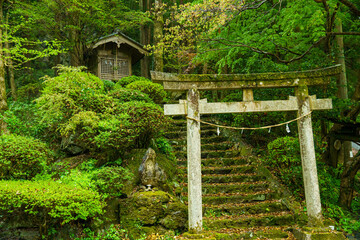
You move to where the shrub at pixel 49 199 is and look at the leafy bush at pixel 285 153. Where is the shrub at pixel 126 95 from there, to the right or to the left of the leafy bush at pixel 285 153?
left

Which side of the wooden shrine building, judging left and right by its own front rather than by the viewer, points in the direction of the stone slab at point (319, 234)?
front

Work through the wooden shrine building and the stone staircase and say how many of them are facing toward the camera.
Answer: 2

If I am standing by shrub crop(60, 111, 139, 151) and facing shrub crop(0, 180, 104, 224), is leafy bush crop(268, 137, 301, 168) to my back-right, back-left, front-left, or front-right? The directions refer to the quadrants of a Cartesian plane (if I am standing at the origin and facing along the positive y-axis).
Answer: back-left

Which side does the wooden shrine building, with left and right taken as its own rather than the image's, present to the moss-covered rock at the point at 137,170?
front

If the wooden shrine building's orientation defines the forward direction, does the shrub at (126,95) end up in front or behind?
in front

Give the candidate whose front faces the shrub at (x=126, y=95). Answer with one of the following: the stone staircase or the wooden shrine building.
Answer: the wooden shrine building

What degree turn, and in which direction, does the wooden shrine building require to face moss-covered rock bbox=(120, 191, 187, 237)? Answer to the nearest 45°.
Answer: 0° — it already faces it

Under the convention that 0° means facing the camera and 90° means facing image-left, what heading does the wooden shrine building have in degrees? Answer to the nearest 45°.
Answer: approximately 0°
